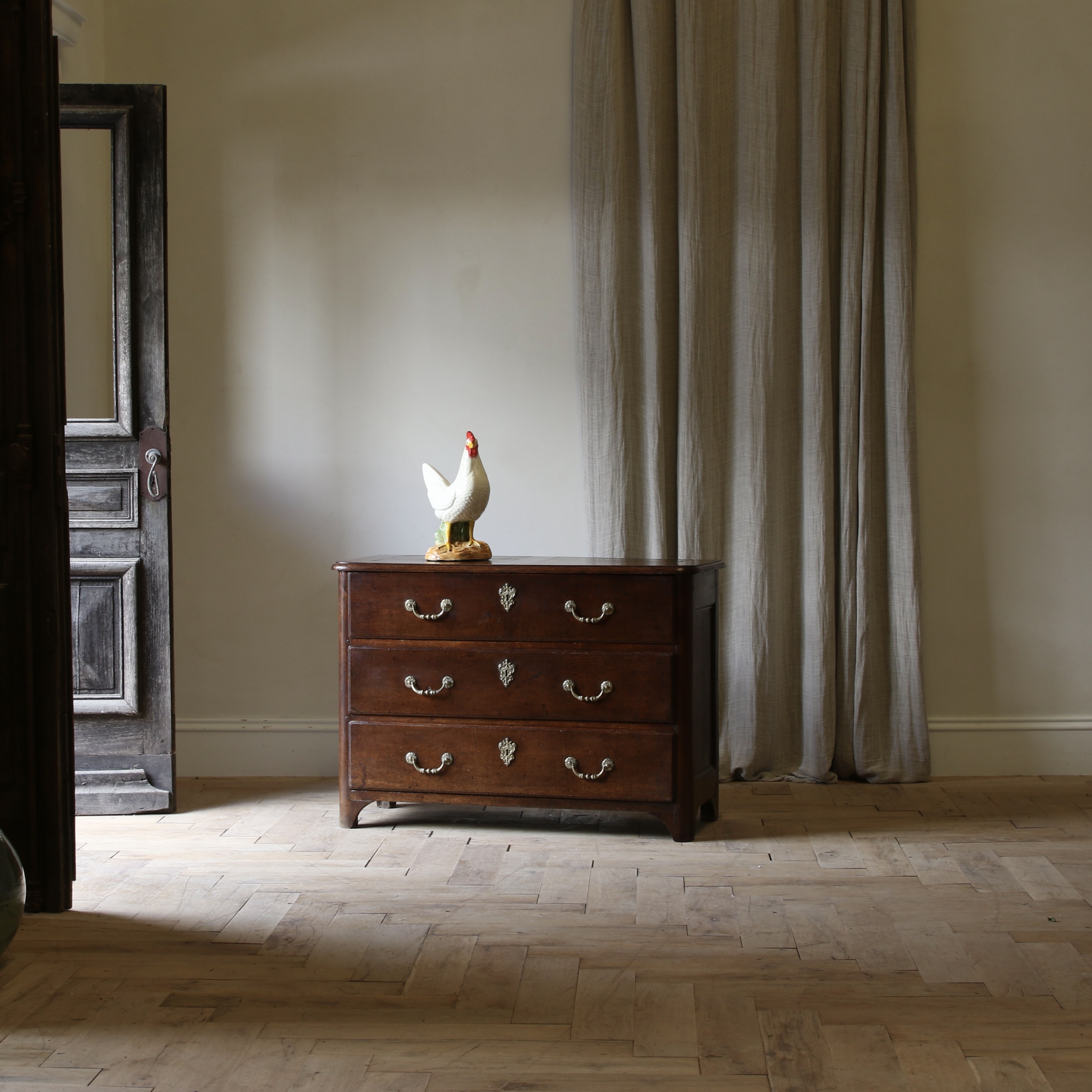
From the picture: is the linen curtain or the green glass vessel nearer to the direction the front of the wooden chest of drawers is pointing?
the green glass vessel

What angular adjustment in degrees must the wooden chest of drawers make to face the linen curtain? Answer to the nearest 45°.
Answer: approximately 135° to its left

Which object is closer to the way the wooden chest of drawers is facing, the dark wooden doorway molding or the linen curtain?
the dark wooden doorway molding

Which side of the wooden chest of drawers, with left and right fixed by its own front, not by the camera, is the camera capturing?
front
